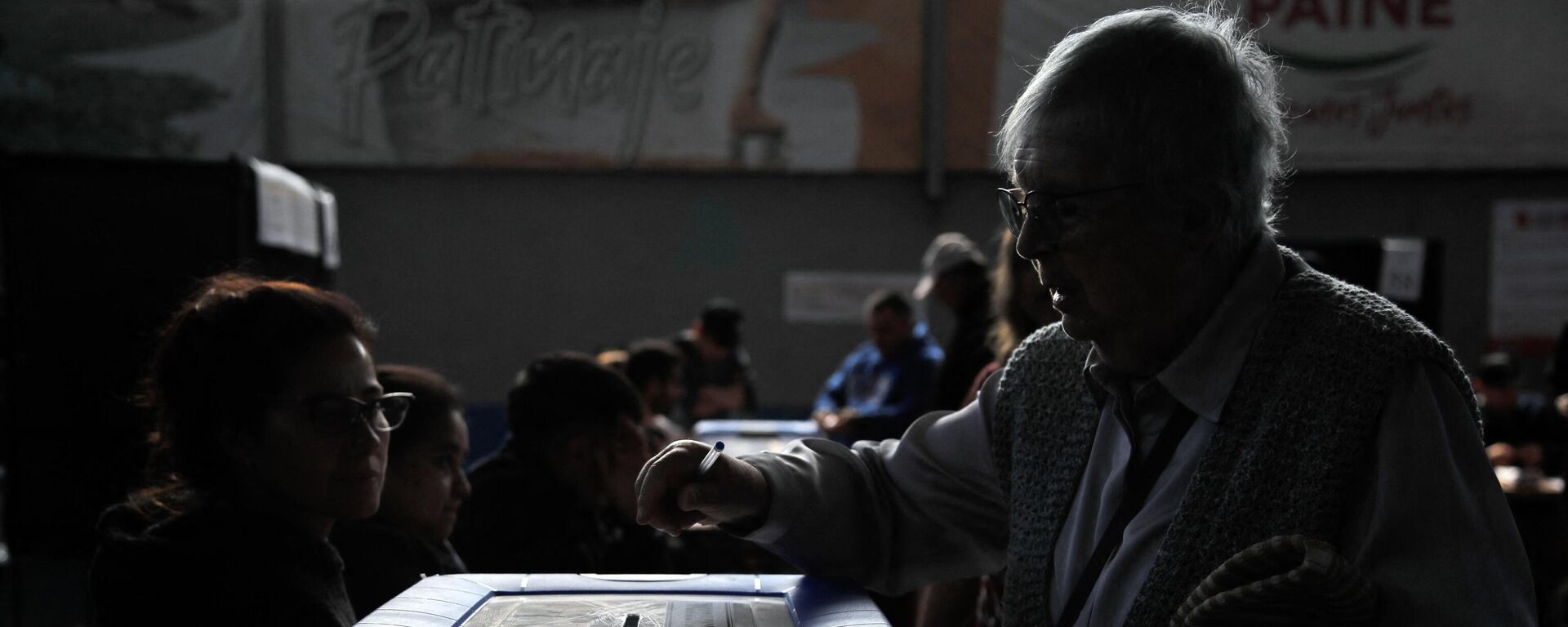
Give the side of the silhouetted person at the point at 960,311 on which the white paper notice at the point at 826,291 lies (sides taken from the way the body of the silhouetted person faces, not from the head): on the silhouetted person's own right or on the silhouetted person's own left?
on the silhouetted person's own right

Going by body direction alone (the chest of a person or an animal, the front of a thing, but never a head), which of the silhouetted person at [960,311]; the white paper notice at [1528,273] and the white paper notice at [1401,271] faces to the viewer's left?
the silhouetted person

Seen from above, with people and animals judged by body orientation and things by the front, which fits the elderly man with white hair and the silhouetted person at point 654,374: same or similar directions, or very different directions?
very different directions

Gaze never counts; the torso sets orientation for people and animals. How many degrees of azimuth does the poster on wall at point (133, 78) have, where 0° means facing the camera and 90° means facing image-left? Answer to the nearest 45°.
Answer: approximately 0°

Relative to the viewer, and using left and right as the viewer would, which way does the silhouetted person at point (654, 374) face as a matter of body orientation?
facing to the right of the viewer

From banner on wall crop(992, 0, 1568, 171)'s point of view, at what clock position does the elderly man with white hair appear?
The elderly man with white hair is roughly at 12 o'clock from the banner on wall.
